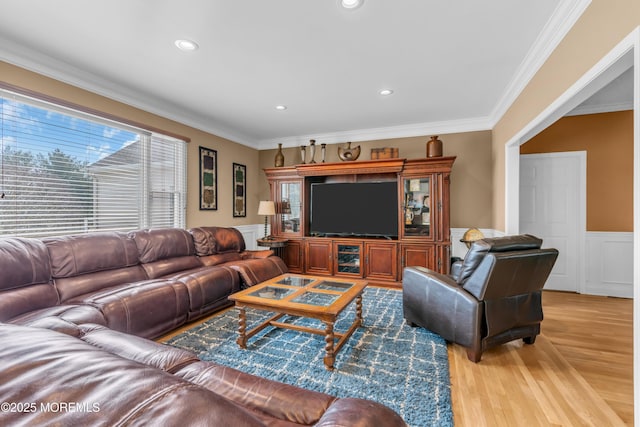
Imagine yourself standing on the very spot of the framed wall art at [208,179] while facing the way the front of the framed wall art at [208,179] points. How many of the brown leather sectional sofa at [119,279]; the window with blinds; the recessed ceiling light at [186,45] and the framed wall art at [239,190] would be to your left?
1

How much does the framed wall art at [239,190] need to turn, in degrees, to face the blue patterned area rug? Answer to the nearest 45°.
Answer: approximately 45° to its right

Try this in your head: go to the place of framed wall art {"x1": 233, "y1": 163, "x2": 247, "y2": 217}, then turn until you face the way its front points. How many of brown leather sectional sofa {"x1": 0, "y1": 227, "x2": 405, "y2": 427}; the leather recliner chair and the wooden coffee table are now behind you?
0

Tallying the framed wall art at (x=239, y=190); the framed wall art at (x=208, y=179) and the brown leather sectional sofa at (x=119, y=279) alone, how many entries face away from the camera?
0

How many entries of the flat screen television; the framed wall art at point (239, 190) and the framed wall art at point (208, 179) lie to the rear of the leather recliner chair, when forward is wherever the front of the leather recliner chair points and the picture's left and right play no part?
0

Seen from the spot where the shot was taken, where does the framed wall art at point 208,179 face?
facing the viewer and to the right of the viewer

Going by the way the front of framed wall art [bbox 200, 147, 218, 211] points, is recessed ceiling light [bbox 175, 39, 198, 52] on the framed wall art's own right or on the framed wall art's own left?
on the framed wall art's own right

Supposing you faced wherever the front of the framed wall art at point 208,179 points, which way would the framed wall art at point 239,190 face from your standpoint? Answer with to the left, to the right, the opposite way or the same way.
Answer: the same way

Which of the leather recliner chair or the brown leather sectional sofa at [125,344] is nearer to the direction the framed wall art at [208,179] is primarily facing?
the leather recliner chair

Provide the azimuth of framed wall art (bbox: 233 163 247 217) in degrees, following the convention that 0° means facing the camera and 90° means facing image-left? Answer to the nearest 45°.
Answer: approximately 315°

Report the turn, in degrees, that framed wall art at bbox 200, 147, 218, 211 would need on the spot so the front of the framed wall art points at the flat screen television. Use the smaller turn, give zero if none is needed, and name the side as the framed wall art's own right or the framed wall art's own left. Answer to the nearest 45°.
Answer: approximately 45° to the framed wall art's own left

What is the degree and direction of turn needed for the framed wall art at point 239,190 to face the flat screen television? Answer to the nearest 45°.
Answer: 0° — it already faces it

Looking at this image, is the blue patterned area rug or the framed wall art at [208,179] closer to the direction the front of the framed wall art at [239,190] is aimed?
the blue patterned area rug

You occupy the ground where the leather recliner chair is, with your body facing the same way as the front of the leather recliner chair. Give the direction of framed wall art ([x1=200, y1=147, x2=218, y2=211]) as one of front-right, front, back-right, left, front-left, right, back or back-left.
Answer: front-left

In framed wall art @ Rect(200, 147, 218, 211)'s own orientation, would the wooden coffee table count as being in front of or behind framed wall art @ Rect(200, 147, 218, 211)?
in front

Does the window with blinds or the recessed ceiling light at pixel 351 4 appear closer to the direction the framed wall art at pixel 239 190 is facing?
the recessed ceiling light

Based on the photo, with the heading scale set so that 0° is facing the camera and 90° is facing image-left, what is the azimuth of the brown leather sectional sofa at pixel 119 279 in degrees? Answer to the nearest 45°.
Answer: approximately 315°

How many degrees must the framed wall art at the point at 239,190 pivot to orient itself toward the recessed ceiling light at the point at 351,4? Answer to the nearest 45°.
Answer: approximately 45° to its right

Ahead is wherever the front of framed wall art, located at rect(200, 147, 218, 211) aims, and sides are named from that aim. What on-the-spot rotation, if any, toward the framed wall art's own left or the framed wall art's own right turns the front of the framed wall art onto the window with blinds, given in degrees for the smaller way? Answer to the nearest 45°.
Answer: approximately 90° to the framed wall art's own right

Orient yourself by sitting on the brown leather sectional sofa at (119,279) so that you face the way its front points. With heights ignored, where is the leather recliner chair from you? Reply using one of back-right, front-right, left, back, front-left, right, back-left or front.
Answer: front
